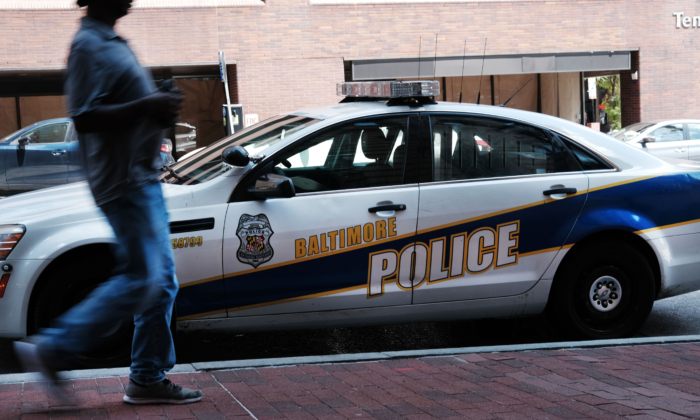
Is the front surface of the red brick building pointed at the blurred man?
yes

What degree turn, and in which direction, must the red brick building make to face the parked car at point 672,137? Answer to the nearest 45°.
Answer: approximately 45° to its left

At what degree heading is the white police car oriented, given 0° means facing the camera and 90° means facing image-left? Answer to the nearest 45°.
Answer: approximately 90°

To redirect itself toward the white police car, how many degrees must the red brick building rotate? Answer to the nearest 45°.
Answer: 0° — it already faces it

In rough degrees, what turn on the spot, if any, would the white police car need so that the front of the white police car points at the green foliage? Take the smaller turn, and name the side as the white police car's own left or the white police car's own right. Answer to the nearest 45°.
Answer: approximately 90° to the white police car's own right

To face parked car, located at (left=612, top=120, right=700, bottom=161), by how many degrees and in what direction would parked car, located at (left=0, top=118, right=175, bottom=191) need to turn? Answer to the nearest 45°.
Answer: approximately 180°

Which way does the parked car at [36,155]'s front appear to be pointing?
to the viewer's left

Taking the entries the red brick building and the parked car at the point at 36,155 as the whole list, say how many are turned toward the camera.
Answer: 1

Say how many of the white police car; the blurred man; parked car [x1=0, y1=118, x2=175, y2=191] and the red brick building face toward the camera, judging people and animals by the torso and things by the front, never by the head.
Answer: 1

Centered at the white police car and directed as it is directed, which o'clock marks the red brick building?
The red brick building is roughly at 3 o'clock from the white police car.

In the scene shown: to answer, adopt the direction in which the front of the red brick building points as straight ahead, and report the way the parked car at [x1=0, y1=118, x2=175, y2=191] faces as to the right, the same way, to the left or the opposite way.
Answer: to the right

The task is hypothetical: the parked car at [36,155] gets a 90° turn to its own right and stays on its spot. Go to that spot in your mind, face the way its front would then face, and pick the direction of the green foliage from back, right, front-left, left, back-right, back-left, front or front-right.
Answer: front-right

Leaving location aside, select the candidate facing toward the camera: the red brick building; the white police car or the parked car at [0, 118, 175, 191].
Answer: the red brick building
